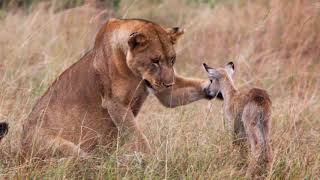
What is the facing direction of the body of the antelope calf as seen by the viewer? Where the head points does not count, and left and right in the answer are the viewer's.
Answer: facing away from the viewer and to the left of the viewer

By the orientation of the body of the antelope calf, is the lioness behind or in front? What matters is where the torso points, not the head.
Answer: in front
